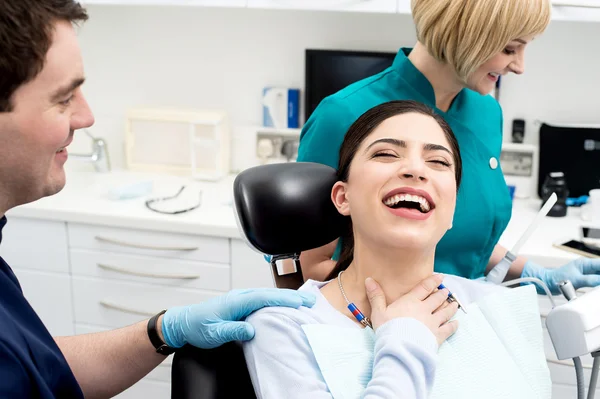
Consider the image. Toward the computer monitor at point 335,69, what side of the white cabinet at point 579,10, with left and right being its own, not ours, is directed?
right

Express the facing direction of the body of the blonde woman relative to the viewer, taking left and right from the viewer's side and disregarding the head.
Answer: facing the viewer and to the right of the viewer

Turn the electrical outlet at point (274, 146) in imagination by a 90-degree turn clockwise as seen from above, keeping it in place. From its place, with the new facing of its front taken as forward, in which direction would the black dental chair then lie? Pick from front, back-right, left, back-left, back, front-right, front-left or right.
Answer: left

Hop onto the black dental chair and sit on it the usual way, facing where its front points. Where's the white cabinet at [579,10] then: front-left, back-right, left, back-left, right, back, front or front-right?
left

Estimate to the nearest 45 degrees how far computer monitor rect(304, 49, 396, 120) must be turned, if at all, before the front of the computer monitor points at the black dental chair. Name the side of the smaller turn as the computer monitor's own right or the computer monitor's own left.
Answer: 0° — it already faces it

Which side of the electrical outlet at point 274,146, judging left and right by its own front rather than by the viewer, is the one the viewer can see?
front

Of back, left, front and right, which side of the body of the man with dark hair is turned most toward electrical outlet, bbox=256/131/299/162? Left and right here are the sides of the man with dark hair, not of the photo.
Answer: left

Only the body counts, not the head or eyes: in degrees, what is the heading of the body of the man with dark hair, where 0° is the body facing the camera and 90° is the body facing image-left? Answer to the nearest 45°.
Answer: approximately 270°

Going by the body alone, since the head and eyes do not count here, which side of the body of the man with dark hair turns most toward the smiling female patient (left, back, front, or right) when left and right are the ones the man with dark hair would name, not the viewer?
front

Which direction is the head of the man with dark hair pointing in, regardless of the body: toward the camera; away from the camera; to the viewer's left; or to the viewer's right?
to the viewer's right

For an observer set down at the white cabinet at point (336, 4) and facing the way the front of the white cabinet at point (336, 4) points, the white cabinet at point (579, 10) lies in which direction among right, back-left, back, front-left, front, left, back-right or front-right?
left

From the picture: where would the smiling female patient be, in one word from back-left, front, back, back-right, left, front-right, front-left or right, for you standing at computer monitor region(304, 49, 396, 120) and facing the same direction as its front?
front

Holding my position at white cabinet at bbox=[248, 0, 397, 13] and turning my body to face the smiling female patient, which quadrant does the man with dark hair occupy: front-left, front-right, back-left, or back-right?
front-right

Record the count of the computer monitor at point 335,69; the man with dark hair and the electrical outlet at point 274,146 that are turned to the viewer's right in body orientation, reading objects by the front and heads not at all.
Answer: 1

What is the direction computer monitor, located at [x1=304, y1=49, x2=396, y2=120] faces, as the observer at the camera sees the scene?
facing the viewer

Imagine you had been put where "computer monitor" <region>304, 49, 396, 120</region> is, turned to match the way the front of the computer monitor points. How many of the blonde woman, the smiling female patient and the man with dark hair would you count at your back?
0

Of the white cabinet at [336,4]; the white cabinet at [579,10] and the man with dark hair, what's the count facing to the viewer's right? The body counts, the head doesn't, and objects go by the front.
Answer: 1
